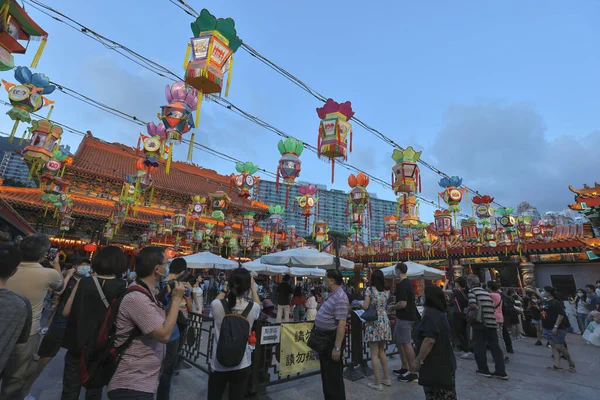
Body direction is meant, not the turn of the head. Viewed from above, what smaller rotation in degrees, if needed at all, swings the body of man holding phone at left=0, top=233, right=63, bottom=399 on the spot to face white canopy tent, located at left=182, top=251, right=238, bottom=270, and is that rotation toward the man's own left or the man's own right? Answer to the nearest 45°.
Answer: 0° — they already face it

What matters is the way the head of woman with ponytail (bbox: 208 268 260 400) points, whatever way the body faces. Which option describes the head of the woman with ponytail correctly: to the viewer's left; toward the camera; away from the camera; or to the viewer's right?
away from the camera

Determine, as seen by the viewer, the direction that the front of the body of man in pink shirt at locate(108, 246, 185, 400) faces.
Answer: to the viewer's right

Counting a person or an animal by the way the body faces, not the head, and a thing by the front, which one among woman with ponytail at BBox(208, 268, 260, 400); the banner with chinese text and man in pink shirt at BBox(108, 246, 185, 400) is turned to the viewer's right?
the man in pink shirt

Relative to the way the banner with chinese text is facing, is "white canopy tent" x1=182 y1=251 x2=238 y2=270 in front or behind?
behind

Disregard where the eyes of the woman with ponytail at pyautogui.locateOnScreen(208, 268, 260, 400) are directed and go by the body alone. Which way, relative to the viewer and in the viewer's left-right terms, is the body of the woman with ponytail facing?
facing away from the viewer

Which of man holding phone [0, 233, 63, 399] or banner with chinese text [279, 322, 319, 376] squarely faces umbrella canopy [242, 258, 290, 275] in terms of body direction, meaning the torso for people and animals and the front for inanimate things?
the man holding phone

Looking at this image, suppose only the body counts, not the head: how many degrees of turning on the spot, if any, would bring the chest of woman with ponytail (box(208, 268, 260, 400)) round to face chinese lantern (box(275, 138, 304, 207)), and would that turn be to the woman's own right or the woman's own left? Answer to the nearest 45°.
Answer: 0° — they already face it

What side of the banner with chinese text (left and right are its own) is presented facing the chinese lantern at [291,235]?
back

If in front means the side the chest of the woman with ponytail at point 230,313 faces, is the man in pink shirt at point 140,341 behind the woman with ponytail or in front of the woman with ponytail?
behind

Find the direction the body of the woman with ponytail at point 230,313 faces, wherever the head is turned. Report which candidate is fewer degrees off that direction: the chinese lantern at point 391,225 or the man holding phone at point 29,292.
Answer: the chinese lantern
